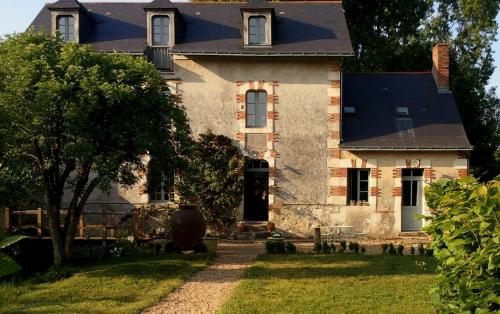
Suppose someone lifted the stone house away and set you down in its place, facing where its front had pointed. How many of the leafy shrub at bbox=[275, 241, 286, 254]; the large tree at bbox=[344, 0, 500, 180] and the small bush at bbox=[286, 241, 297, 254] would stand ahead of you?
2

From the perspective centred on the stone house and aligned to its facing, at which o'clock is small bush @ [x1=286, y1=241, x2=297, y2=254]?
The small bush is roughly at 12 o'clock from the stone house.

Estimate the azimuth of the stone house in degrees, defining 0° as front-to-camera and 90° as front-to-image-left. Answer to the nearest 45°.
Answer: approximately 0°

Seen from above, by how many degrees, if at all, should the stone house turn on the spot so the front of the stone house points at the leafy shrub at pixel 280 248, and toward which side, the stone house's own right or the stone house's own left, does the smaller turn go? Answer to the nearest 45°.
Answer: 0° — it already faces it

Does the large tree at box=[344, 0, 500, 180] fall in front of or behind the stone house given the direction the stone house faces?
behind
